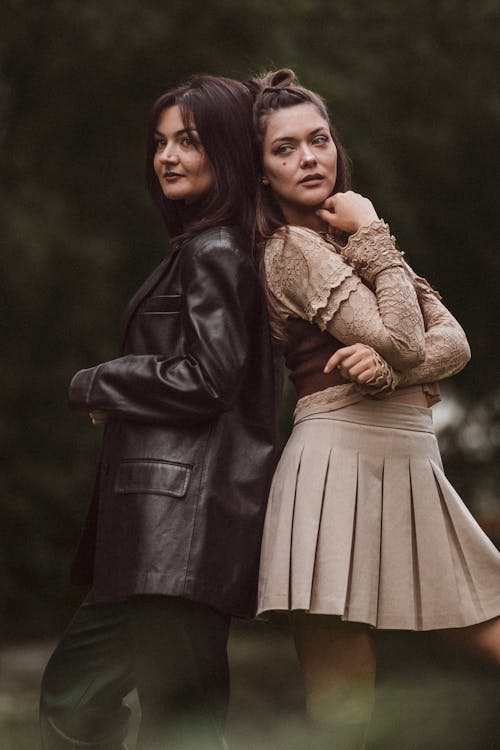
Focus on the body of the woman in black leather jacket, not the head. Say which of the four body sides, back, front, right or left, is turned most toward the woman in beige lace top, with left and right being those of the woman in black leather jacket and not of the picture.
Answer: back

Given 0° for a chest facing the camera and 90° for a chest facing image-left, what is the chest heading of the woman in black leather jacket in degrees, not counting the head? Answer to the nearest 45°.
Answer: approximately 90°
